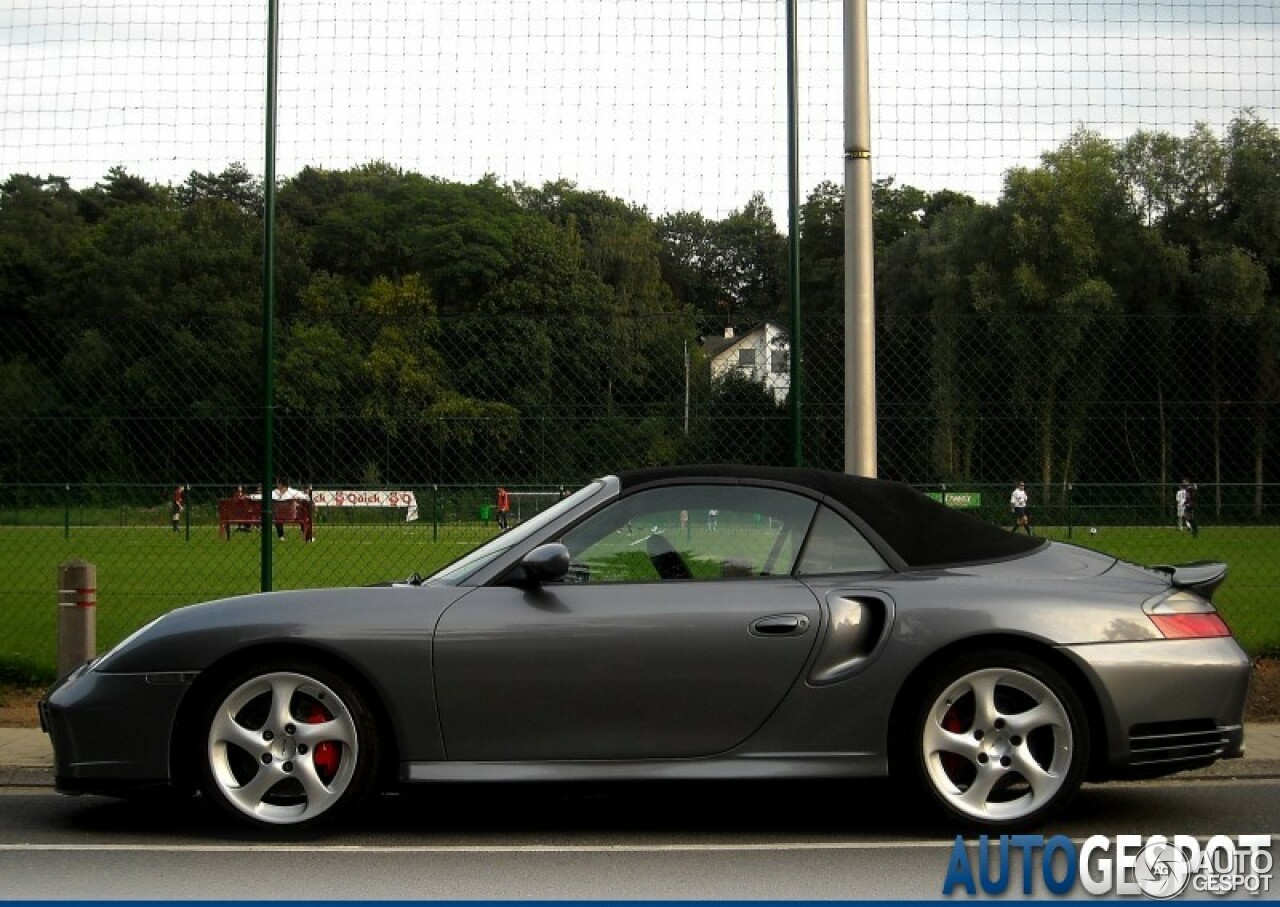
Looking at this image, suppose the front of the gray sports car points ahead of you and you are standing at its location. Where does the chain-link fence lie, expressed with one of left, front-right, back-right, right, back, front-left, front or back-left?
right

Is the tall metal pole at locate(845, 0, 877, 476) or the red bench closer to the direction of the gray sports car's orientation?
the red bench

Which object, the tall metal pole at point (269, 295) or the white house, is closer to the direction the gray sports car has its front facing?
the tall metal pole

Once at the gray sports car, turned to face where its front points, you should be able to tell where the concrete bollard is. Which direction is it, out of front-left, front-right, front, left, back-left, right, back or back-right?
front-right

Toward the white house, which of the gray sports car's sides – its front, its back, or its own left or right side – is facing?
right

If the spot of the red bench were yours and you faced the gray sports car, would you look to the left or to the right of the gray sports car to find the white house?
left

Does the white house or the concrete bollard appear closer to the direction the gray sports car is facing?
the concrete bollard

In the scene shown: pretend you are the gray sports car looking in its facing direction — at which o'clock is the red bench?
The red bench is roughly at 2 o'clock from the gray sports car.

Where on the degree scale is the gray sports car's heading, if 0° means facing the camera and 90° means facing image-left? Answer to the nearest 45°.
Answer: approximately 90°
